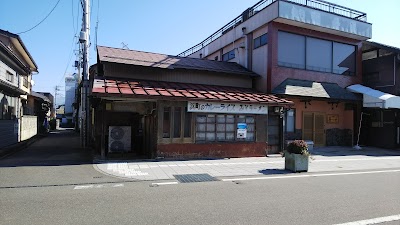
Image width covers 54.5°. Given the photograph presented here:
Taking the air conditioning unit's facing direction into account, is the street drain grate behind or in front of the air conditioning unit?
in front

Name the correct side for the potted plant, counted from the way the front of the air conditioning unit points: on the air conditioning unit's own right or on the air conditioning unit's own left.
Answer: on the air conditioning unit's own left

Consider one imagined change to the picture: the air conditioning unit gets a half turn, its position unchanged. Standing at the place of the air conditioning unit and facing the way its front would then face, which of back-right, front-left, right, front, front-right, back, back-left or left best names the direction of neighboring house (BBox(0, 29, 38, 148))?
front-left

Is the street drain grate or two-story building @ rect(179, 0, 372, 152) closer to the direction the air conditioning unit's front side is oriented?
the street drain grate

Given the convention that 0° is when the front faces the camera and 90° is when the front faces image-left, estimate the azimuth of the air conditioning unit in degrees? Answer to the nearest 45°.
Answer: approximately 0°

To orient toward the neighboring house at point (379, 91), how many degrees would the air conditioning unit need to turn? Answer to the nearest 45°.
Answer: approximately 90° to its left
